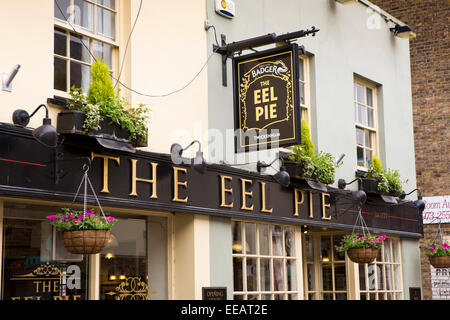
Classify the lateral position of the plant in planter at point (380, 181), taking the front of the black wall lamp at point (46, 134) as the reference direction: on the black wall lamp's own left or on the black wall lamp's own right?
on the black wall lamp's own left

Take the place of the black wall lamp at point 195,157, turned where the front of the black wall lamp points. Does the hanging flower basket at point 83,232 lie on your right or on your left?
on your right

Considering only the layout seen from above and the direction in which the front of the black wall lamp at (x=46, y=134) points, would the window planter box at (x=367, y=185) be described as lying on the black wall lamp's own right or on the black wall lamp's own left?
on the black wall lamp's own left

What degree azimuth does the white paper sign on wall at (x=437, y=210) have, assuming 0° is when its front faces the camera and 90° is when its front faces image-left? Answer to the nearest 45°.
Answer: approximately 0°
